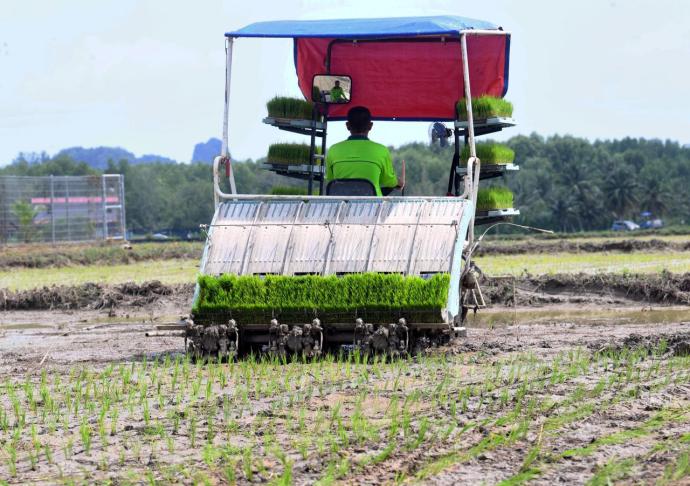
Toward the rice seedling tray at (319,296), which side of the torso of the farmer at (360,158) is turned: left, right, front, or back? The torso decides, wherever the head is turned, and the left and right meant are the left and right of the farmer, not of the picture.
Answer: back

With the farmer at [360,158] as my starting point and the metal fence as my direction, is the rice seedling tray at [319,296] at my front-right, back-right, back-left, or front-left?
back-left

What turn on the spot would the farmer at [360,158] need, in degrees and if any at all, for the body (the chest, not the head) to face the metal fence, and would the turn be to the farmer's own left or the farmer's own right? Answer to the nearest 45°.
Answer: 0° — they already face it

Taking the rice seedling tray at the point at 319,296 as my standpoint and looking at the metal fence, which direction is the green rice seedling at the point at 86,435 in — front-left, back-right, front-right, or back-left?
back-left

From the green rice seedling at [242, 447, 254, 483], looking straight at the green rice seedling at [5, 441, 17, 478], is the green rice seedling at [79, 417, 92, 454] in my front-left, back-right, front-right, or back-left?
front-right

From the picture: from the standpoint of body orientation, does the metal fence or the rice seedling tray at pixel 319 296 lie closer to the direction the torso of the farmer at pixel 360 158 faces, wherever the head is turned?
the metal fence

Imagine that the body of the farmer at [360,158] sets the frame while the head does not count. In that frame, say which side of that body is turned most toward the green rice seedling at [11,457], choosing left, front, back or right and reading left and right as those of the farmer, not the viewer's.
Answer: back

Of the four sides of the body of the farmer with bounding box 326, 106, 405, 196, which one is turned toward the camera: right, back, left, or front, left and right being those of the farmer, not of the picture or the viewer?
back

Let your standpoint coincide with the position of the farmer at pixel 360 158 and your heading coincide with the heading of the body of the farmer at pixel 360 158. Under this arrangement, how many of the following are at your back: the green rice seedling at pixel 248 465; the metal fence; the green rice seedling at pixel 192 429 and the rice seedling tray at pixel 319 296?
3

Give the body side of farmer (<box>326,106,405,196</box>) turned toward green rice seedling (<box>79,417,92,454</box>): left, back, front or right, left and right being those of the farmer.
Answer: back

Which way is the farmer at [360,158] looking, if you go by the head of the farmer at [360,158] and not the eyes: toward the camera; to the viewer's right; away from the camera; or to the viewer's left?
away from the camera

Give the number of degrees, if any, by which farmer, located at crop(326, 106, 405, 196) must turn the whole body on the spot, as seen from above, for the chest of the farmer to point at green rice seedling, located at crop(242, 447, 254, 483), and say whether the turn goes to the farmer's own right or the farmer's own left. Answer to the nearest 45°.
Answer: approximately 180°

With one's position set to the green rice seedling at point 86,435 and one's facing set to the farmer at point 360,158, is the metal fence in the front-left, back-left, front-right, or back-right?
front-left

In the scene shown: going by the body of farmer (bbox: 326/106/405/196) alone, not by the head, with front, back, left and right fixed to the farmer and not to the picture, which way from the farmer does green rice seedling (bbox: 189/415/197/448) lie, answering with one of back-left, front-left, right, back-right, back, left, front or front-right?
back
